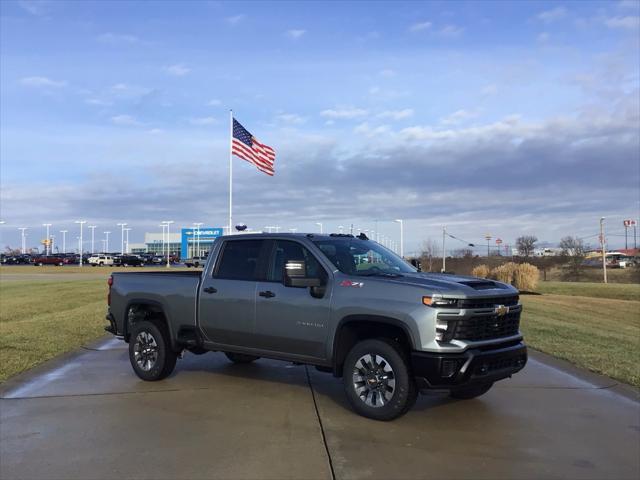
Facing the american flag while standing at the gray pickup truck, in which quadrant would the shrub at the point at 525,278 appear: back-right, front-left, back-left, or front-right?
front-right

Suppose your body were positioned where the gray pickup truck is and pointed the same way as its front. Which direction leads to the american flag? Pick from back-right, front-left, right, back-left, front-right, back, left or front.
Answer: back-left

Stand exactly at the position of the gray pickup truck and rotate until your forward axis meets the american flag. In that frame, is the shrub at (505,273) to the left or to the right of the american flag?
right

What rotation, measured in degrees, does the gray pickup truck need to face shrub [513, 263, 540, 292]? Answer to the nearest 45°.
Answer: approximately 90° to its left

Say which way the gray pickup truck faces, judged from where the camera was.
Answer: facing the viewer and to the right of the viewer

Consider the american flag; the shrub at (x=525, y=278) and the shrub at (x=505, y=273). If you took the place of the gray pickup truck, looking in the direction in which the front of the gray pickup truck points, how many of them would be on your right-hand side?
0

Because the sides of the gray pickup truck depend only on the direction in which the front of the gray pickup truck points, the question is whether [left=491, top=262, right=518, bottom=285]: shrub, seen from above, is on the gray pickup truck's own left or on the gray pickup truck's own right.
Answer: on the gray pickup truck's own left
